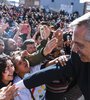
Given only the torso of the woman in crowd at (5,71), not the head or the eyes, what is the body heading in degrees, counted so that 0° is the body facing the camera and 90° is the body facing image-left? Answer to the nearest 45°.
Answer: approximately 270°

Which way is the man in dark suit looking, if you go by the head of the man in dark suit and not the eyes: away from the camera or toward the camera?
toward the camera
